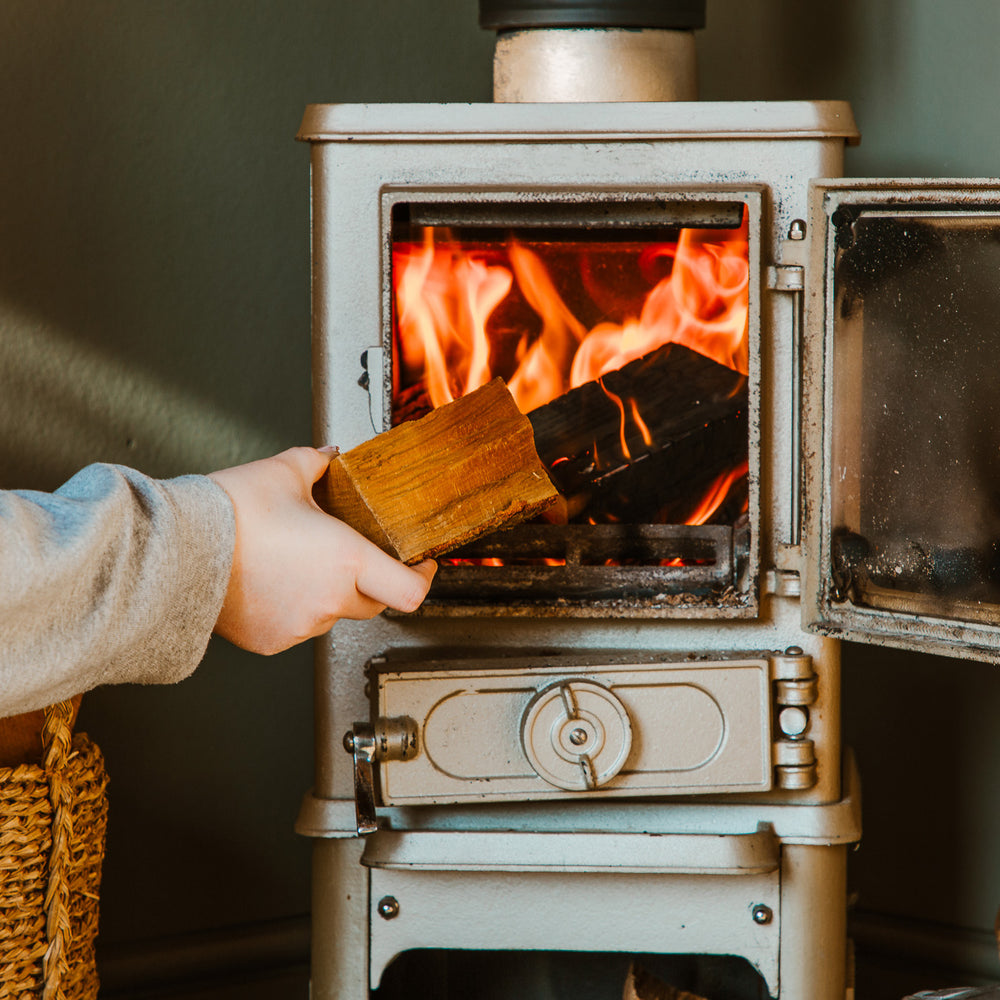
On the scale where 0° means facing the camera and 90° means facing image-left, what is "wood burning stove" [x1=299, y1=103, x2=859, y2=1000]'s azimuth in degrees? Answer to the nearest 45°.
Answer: approximately 0°
